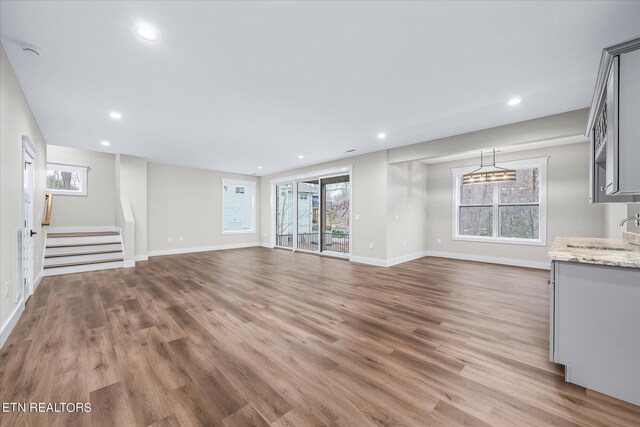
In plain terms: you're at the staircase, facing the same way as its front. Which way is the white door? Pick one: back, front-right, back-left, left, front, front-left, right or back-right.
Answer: front

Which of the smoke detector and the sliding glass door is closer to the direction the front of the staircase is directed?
the smoke detector

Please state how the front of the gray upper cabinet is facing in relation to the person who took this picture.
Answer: facing to the left of the viewer

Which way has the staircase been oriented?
toward the camera

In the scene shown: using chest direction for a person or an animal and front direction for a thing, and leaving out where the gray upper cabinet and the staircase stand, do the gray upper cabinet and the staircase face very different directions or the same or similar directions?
very different directions

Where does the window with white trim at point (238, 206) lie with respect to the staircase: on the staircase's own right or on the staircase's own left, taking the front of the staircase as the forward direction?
on the staircase's own left

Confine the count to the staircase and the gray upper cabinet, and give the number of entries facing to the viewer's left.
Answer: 1

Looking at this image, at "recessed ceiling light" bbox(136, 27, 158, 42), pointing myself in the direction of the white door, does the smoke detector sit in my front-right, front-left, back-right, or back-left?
front-left

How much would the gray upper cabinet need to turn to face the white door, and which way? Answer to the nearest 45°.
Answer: approximately 45° to its left

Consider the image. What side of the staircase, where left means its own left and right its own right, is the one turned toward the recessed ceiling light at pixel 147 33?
front

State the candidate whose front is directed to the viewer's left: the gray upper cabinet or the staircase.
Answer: the gray upper cabinet
